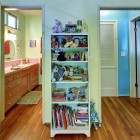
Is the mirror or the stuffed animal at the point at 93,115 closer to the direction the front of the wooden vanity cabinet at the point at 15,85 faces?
the stuffed animal

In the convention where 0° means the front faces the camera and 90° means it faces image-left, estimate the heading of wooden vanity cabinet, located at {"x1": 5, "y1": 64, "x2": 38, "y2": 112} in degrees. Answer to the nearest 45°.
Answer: approximately 315°
